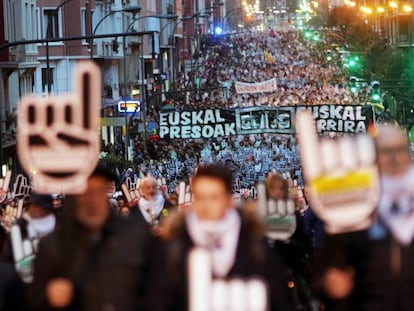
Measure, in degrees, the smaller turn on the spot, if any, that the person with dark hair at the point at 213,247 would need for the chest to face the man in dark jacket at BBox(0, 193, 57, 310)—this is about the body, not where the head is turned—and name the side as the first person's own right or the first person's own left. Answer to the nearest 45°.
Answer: approximately 135° to the first person's own right

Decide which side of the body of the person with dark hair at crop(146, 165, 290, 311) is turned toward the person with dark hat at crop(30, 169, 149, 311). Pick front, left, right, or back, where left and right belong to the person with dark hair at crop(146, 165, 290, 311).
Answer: right

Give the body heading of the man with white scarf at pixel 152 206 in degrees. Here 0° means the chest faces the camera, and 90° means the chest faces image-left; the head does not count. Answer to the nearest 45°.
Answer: approximately 0°

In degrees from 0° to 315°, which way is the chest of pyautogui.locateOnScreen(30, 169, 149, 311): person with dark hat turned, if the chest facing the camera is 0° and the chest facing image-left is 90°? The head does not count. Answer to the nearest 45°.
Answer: approximately 0°

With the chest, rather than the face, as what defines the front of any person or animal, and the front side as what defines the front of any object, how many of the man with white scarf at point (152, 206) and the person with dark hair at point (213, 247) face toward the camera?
2
